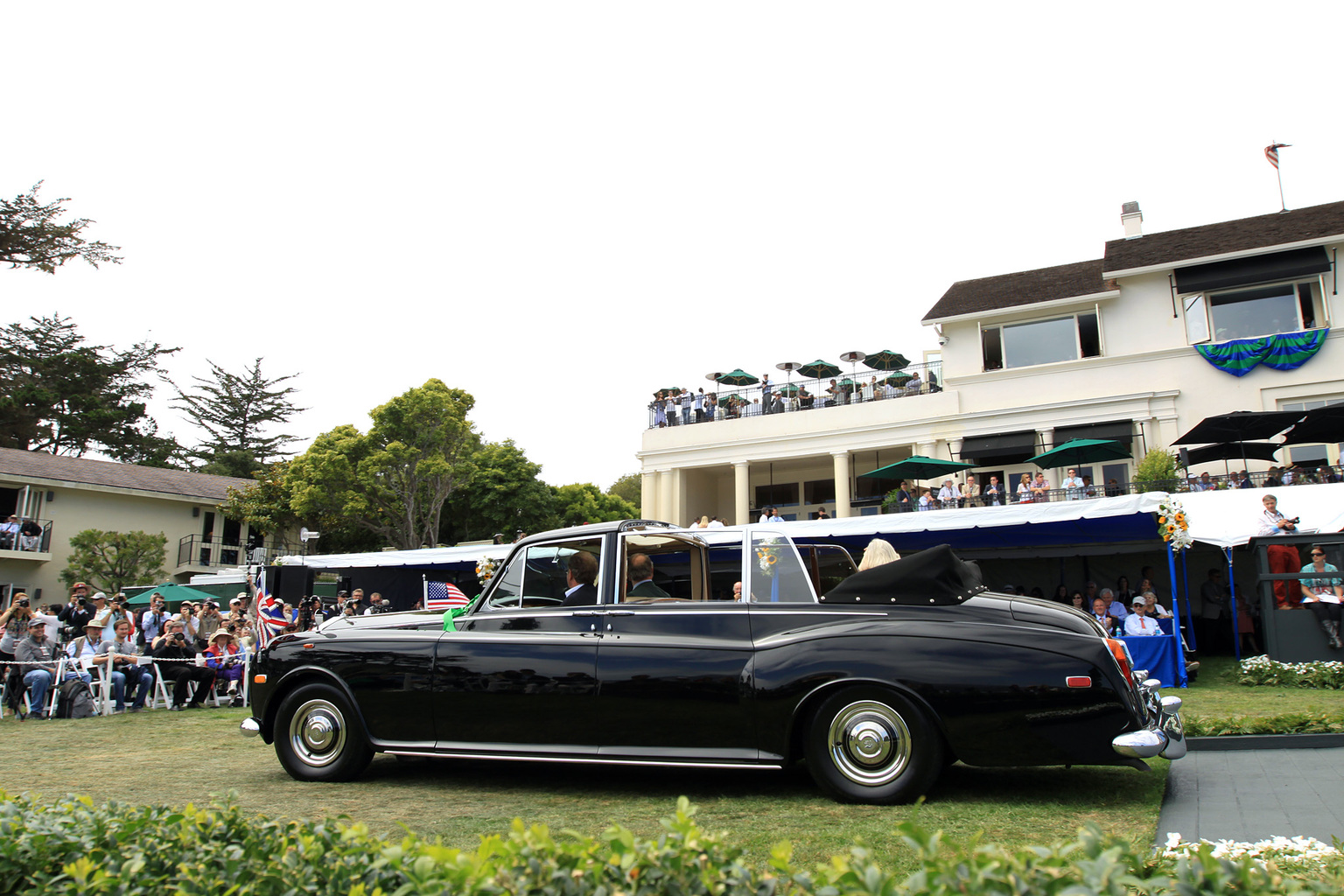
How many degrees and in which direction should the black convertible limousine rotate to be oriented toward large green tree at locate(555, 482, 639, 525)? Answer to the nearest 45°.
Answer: approximately 90° to its right

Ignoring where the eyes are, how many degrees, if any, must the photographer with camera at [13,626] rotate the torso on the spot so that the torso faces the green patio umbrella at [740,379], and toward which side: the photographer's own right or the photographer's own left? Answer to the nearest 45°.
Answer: approximately 90° to the photographer's own left

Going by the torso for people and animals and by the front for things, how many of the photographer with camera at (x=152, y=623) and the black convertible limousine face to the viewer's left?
1

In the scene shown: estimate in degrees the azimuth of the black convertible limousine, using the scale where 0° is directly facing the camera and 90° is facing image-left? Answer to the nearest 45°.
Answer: approximately 90°

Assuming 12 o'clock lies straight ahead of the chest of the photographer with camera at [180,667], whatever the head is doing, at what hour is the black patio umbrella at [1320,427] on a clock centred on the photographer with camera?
The black patio umbrella is roughly at 11 o'clock from the photographer with camera.

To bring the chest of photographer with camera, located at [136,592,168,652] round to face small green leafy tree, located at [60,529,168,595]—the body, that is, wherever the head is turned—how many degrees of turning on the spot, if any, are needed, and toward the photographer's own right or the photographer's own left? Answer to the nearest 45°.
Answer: approximately 135° to the photographer's own left

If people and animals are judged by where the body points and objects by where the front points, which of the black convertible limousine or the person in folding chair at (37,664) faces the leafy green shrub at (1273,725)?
the person in folding chair

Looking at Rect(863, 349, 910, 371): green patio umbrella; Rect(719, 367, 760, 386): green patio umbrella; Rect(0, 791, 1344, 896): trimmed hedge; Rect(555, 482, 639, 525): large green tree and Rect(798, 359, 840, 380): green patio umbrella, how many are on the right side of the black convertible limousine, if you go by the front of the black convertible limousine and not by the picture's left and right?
4

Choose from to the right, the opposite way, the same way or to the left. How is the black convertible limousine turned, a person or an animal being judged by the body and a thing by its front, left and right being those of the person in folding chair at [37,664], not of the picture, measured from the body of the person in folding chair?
the opposite way

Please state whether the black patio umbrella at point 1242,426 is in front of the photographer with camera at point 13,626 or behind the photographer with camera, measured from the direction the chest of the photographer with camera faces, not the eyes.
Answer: in front

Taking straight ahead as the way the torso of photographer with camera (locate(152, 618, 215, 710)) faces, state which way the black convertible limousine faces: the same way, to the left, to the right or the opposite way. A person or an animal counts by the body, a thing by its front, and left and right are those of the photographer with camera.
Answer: the opposite way

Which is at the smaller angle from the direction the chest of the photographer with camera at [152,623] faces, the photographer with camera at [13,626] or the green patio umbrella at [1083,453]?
the green patio umbrella

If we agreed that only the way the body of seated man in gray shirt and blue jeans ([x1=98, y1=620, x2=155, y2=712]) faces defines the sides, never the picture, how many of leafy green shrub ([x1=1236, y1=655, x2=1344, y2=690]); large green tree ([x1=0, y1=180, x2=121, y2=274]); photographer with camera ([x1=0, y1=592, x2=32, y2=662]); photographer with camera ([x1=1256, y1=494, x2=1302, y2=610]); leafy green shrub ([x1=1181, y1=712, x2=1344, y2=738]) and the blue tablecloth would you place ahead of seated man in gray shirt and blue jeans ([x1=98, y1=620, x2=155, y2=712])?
4
